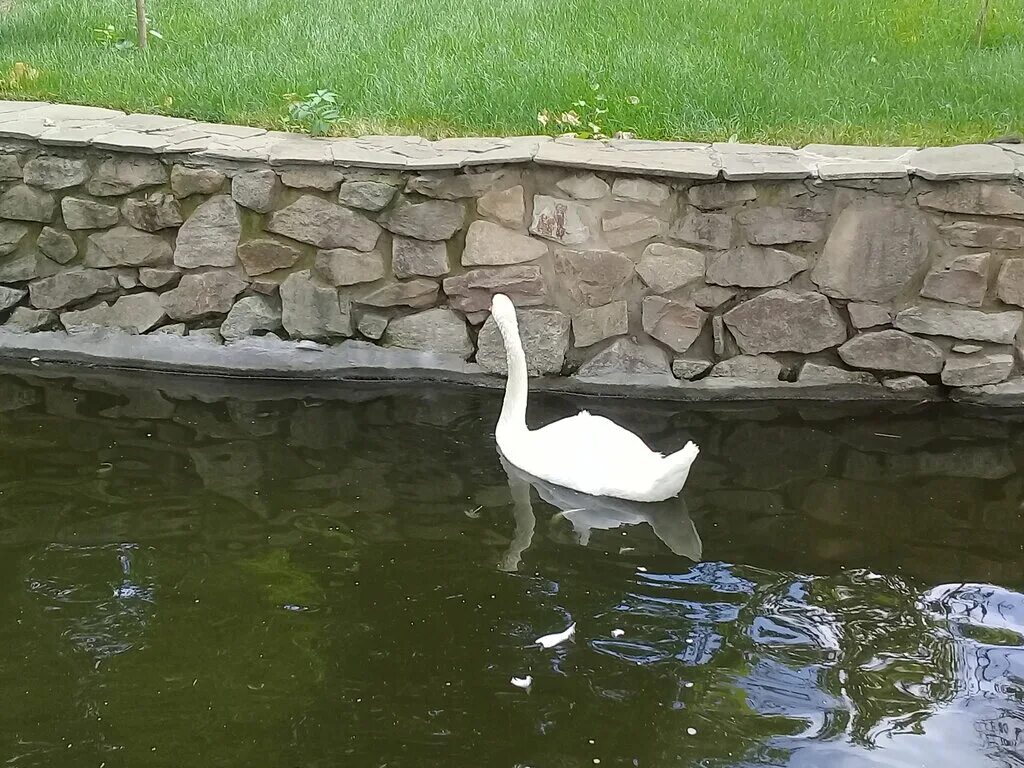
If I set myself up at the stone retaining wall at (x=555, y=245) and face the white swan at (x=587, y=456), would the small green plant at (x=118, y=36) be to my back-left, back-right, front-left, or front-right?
back-right

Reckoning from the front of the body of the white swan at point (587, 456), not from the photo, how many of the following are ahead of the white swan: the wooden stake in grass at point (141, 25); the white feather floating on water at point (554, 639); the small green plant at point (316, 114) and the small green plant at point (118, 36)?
3

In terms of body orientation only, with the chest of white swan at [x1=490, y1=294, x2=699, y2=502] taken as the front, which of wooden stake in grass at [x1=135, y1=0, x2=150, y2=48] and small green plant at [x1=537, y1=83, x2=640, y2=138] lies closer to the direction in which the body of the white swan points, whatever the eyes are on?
the wooden stake in grass

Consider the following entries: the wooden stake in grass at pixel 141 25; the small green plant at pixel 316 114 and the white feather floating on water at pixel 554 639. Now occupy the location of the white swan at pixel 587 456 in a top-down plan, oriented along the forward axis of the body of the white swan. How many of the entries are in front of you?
2

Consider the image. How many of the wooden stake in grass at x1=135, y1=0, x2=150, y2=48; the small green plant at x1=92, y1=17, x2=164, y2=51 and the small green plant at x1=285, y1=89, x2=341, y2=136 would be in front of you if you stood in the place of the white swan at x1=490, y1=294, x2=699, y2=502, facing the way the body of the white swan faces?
3

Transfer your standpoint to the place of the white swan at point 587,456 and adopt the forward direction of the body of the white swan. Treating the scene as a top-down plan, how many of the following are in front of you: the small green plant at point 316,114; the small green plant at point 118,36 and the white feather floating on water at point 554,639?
2

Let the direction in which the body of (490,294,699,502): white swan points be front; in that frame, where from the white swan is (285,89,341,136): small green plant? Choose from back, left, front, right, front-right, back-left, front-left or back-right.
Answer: front

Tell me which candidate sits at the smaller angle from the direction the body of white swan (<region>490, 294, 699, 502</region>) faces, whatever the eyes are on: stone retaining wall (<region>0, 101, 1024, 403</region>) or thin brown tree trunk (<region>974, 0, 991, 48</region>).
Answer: the stone retaining wall

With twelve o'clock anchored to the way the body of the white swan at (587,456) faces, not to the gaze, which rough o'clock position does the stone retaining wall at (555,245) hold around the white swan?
The stone retaining wall is roughly at 1 o'clock from the white swan.

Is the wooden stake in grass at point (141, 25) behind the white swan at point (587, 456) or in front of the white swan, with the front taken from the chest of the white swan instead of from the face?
in front

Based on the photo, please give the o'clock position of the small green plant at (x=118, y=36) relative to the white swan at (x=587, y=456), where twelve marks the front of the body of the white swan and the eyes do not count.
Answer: The small green plant is roughly at 12 o'clock from the white swan.

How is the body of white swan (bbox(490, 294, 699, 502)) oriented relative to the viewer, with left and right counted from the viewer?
facing away from the viewer and to the left of the viewer

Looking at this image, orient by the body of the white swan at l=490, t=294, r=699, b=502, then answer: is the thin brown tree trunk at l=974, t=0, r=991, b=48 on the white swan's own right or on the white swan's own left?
on the white swan's own right

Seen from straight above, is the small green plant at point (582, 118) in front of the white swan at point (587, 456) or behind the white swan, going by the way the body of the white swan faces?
in front
